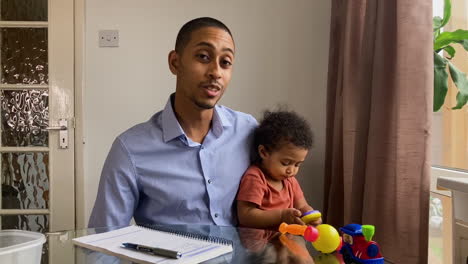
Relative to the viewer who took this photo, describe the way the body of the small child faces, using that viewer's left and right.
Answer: facing the viewer and to the right of the viewer

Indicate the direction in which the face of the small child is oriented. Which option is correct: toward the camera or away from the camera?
toward the camera

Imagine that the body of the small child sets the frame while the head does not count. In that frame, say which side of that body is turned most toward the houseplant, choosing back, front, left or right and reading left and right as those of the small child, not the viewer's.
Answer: left

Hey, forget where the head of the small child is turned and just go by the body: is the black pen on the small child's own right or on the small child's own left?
on the small child's own right
